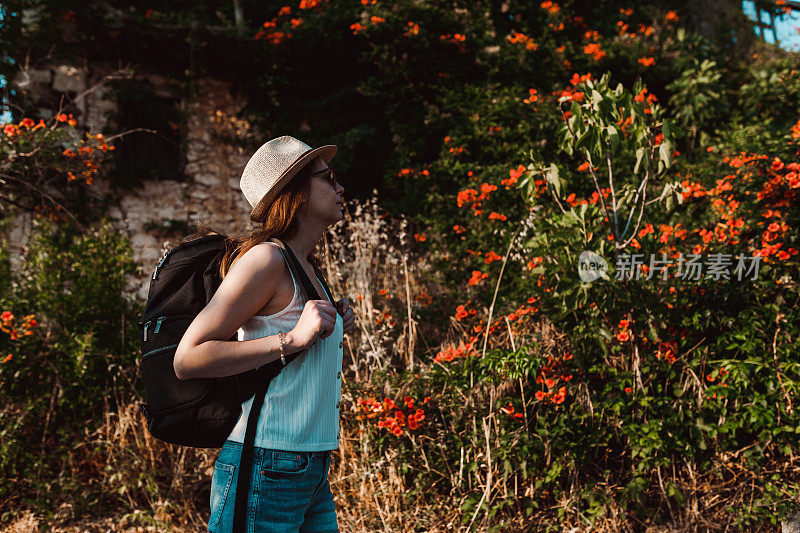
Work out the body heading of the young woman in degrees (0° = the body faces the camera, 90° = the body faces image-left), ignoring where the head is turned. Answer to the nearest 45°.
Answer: approximately 270°

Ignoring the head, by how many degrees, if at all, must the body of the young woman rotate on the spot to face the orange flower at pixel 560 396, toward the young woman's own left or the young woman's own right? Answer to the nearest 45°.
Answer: approximately 45° to the young woman's own left

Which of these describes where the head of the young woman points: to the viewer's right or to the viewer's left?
to the viewer's right
